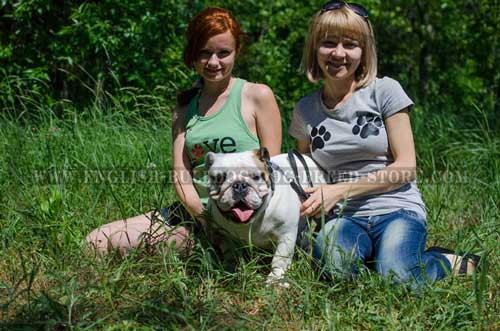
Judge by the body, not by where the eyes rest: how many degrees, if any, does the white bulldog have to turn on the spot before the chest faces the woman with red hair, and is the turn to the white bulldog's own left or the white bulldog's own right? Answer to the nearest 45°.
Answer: approximately 90° to the white bulldog's own right

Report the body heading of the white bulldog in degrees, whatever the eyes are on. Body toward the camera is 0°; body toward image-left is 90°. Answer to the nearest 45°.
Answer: approximately 45°
